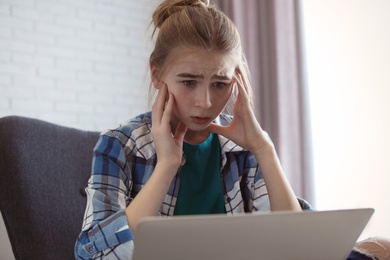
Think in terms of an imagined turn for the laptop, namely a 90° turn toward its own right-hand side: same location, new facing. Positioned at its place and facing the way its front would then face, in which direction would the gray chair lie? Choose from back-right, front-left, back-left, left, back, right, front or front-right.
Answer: back-left

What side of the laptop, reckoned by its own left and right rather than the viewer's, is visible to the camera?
back
